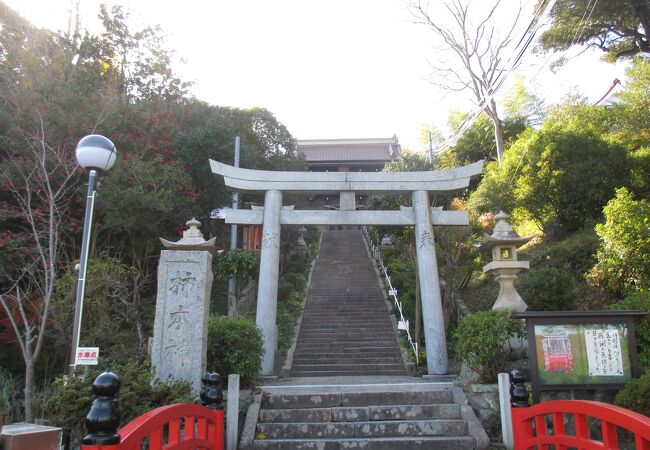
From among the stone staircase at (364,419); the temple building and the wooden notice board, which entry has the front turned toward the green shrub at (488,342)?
the temple building

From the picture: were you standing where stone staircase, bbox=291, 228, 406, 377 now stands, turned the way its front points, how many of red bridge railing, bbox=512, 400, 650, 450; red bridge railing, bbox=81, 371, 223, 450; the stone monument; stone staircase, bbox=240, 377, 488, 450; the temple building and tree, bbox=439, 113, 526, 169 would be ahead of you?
4

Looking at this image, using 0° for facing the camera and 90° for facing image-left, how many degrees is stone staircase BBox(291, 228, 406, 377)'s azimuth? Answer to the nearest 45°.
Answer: approximately 0°

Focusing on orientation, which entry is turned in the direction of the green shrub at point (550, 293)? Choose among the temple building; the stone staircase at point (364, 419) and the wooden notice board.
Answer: the temple building

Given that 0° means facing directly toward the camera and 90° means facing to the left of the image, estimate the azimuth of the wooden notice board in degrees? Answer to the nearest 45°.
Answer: approximately 0°

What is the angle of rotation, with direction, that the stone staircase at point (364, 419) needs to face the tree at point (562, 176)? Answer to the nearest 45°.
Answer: approximately 135° to its left

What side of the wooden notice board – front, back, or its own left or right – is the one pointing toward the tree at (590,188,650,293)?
back
